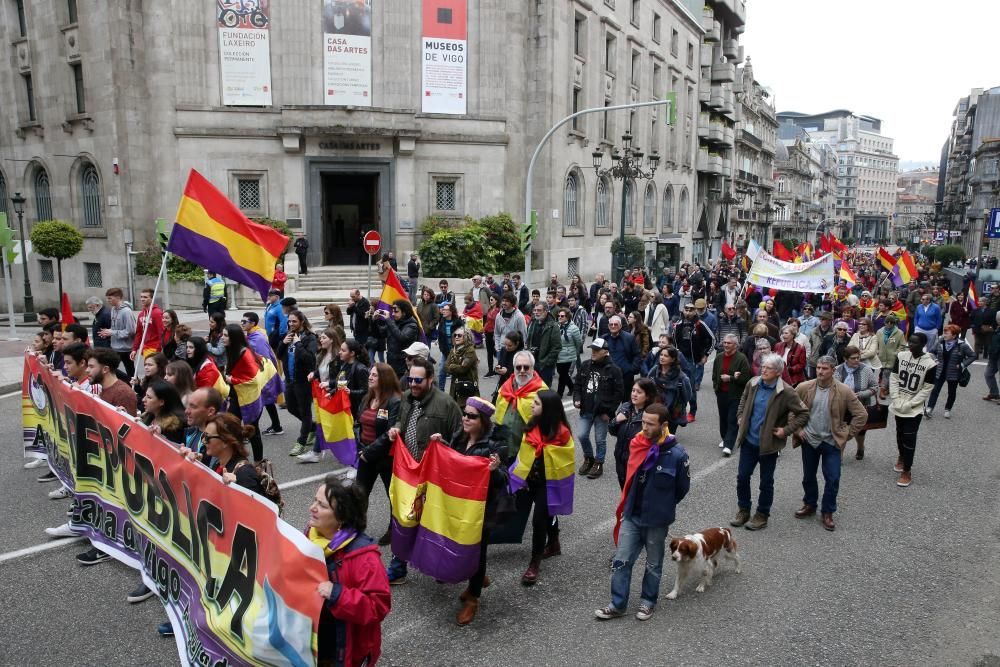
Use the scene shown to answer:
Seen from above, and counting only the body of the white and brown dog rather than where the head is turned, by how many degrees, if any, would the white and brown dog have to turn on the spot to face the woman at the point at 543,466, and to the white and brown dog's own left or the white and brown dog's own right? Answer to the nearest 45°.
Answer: approximately 45° to the white and brown dog's own right

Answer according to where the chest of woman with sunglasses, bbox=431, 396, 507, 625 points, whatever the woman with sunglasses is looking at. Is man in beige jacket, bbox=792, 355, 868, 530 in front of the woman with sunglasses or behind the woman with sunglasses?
behind

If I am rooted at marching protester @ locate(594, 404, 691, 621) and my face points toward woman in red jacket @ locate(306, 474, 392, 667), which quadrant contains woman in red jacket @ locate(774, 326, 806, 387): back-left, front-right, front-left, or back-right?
back-right

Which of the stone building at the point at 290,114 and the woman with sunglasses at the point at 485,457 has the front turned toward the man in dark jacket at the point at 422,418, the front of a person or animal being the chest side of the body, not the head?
the stone building

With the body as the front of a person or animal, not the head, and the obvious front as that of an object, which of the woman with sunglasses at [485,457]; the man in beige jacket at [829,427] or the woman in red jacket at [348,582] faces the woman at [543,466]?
the man in beige jacket

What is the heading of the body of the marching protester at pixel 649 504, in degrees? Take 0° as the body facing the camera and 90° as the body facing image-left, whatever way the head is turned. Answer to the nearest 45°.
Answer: approximately 45°

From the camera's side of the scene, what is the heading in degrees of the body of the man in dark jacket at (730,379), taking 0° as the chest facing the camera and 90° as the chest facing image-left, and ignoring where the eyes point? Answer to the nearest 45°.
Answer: approximately 45°

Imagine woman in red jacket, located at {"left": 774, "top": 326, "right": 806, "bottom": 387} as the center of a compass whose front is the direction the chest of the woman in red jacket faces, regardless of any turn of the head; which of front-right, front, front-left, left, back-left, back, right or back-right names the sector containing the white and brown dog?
front-left

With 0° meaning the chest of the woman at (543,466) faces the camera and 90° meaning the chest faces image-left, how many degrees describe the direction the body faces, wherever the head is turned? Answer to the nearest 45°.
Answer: approximately 45°

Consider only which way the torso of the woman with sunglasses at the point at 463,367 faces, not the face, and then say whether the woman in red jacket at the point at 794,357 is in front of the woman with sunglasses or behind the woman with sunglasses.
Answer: behind
